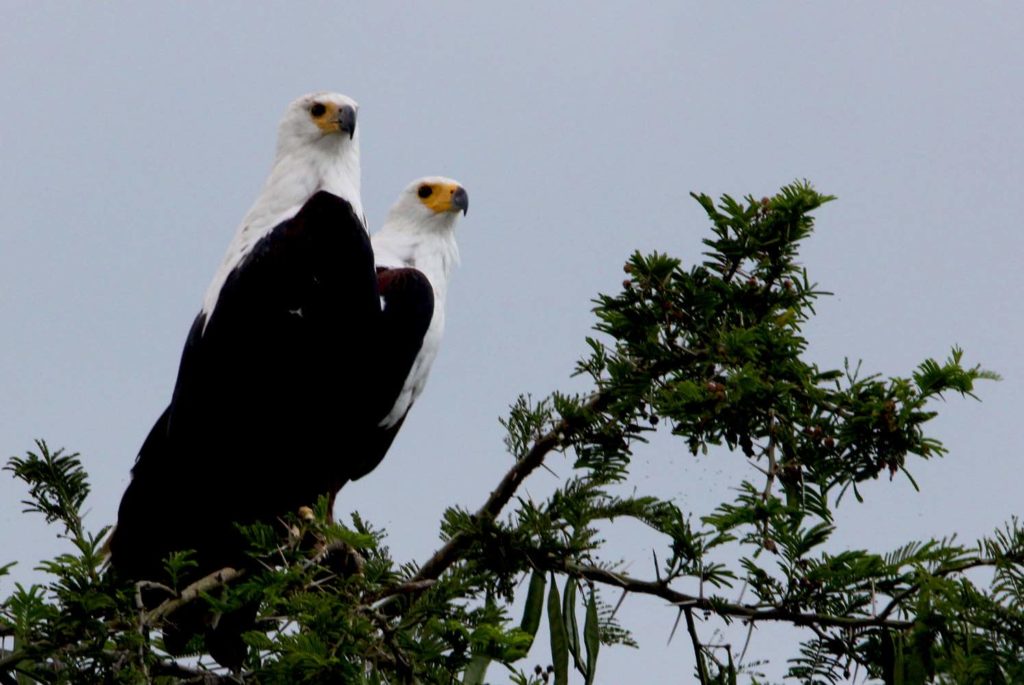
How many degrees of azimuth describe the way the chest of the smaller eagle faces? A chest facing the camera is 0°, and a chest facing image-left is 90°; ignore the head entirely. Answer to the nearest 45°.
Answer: approximately 270°
